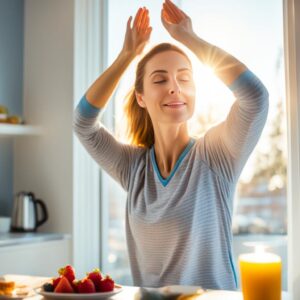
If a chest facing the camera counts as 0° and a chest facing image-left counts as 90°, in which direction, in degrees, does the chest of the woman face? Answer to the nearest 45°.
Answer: approximately 0°

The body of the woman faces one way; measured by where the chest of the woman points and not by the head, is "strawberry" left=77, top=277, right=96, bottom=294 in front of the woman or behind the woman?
in front

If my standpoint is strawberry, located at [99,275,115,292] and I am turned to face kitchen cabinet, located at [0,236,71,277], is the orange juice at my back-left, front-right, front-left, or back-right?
back-right

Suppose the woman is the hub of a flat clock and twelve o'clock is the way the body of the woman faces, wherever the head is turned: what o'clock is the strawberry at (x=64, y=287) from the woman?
The strawberry is roughly at 1 o'clock from the woman.

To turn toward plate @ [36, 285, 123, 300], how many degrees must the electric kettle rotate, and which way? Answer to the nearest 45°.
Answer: approximately 90° to its left

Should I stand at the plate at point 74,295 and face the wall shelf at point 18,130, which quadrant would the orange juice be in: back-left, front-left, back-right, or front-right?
back-right

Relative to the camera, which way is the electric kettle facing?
to the viewer's left

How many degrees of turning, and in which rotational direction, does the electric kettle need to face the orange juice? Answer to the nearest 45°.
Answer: approximately 90° to its left

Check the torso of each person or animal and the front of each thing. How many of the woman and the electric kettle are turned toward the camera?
1

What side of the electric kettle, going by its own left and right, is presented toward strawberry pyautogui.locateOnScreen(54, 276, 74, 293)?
left
